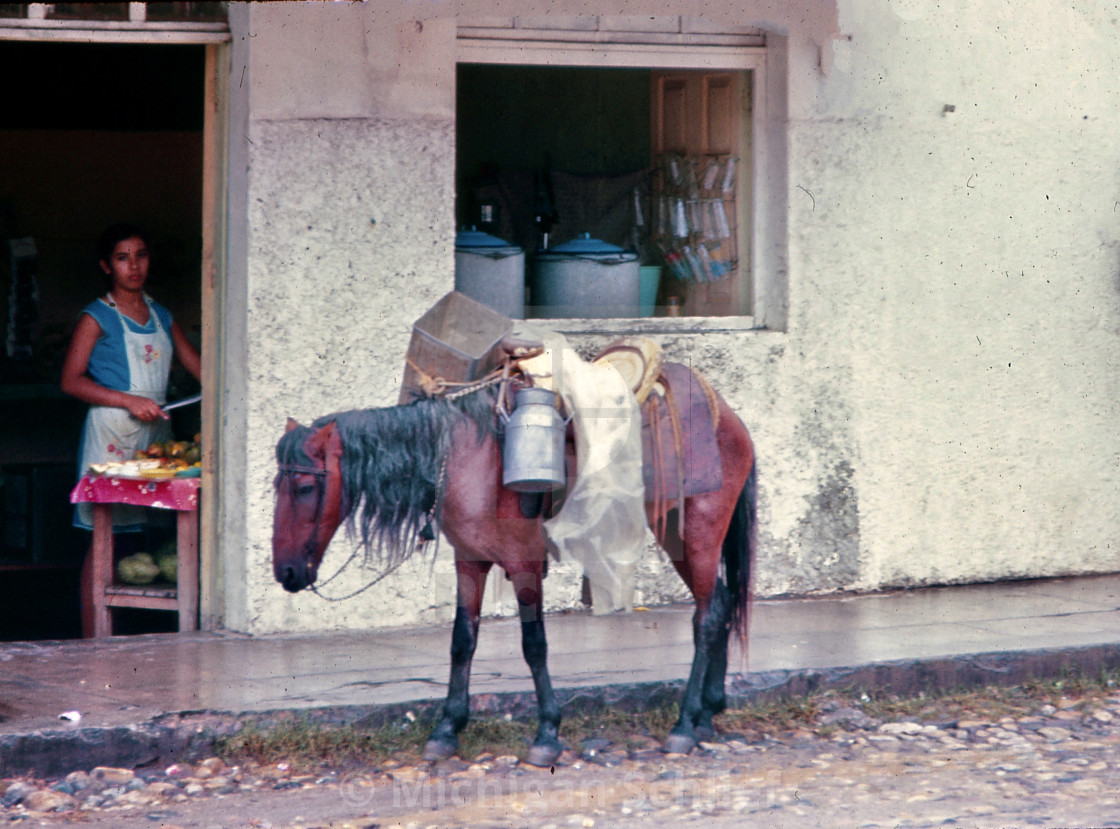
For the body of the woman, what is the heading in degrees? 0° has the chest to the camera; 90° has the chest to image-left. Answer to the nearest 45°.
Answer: approximately 315°

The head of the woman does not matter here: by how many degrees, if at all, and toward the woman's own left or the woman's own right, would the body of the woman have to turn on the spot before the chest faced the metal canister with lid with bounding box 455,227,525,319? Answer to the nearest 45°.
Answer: approximately 45° to the woman's own left

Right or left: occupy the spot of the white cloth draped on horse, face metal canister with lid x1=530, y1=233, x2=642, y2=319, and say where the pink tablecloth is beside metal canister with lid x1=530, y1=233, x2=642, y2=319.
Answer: left

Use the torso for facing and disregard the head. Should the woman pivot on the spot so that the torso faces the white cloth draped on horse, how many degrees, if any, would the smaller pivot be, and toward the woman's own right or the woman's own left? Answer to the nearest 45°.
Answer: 0° — they already face it
